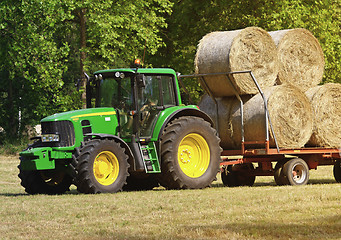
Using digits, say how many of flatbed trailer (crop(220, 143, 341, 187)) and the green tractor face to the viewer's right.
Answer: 0

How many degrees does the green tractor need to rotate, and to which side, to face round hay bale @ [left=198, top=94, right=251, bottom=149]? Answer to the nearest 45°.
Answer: approximately 180°

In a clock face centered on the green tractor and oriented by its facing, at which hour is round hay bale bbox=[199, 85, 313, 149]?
The round hay bale is roughly at 7 o'clock from the green tractor.

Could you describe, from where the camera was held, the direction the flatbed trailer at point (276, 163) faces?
facing the viewer and to the left of the viewer

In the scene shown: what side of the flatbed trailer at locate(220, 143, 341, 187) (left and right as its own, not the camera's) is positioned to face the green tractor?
front
